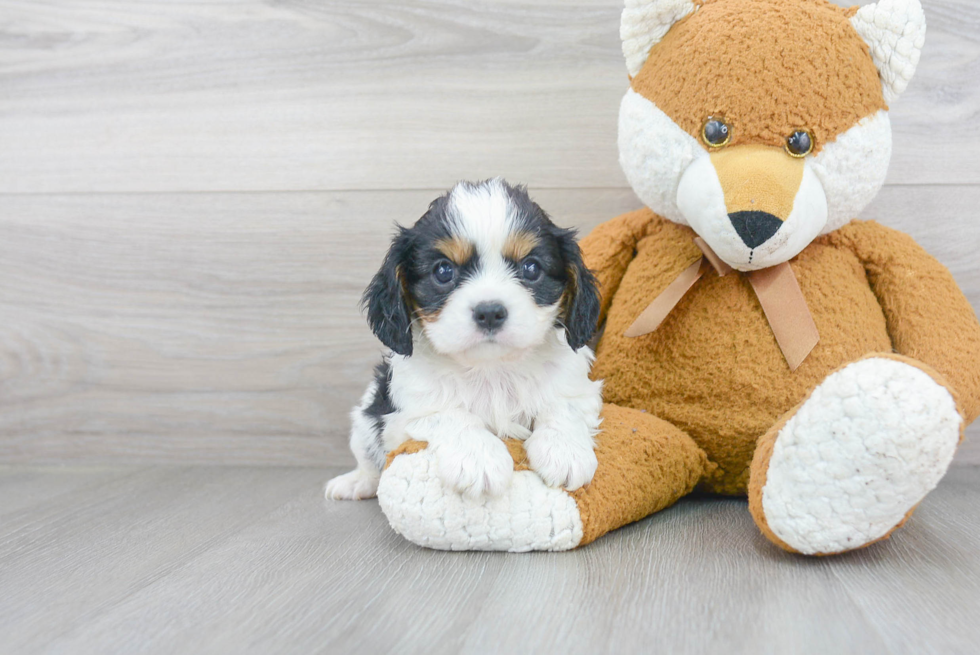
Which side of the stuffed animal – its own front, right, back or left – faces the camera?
front
